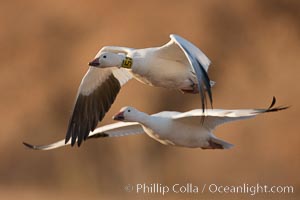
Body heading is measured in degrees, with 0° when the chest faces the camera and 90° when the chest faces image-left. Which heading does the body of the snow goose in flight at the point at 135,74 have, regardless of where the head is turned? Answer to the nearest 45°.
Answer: approximately 45°

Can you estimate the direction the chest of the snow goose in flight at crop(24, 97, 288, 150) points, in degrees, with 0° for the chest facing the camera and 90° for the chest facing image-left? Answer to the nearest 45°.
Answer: approximately 45°
